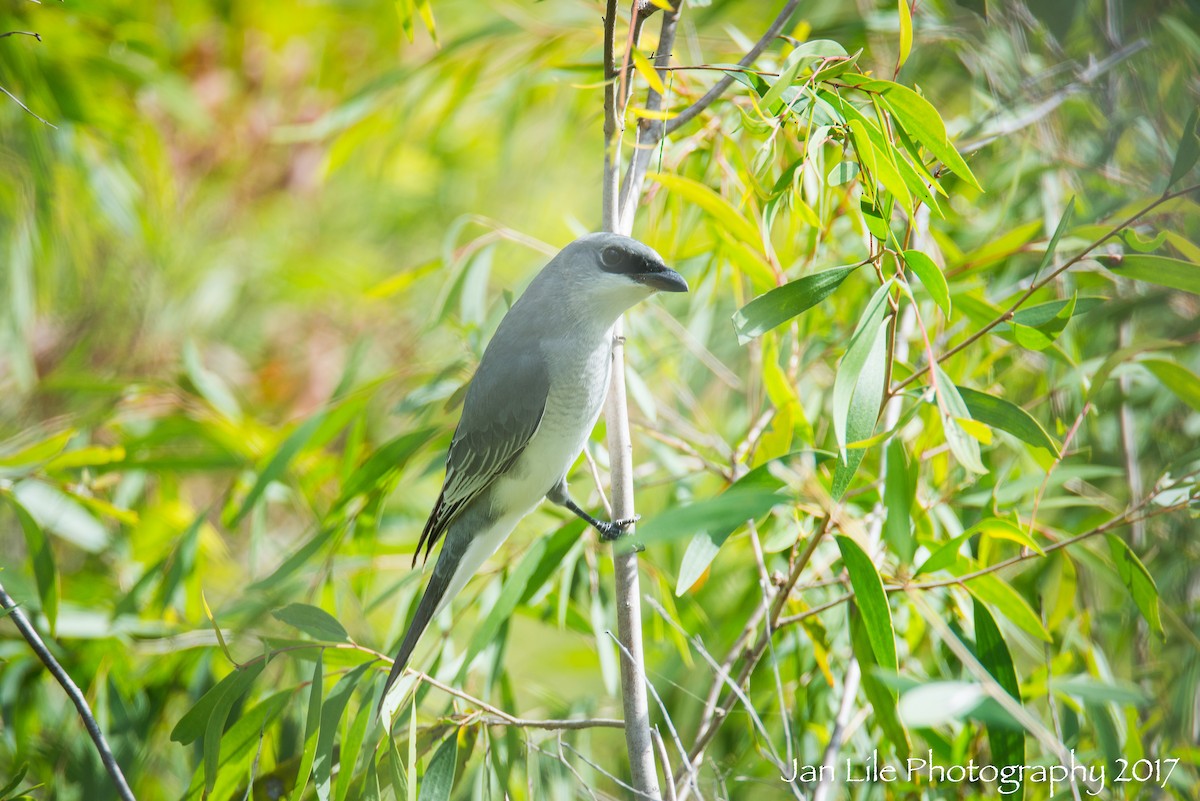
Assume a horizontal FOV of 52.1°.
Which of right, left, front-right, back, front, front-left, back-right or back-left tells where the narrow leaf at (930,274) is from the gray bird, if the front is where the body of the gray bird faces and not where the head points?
front-right

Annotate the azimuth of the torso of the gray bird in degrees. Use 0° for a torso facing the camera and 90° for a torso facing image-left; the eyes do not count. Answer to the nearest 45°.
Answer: approximately 270°
